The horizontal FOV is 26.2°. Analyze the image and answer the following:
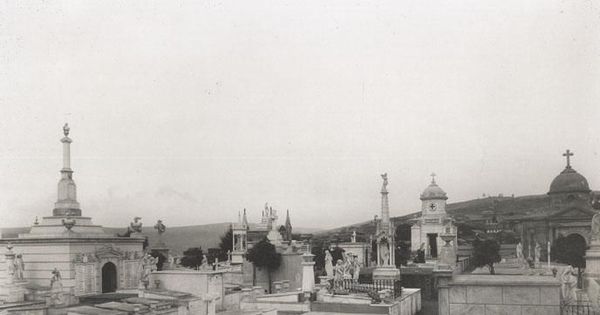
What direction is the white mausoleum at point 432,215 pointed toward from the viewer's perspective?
toward the camera

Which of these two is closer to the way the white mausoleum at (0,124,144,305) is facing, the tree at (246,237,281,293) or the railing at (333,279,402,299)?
the railing

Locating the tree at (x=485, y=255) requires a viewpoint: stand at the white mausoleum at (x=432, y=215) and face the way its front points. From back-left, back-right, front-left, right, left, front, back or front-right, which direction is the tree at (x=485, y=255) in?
front

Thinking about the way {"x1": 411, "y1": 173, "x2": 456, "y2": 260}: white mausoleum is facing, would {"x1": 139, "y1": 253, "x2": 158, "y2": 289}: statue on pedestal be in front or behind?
in front

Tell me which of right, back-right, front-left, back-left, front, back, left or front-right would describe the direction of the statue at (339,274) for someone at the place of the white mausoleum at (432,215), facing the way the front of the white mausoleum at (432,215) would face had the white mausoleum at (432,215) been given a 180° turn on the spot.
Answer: back

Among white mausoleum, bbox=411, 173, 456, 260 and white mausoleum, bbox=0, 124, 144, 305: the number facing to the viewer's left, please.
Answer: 0

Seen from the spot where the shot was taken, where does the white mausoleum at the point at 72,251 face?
facing the viewer and to the right of the viewer

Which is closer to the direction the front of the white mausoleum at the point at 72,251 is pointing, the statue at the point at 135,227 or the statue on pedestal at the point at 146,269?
the statue on pedestal

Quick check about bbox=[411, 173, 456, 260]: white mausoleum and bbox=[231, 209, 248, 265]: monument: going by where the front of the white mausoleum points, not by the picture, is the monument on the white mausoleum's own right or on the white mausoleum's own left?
on the white mausoleum's own right

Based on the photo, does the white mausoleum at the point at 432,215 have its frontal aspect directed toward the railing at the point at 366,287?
yes

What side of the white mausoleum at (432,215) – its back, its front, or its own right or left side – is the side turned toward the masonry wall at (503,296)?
front

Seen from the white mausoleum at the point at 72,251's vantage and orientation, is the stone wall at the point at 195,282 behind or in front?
in front
